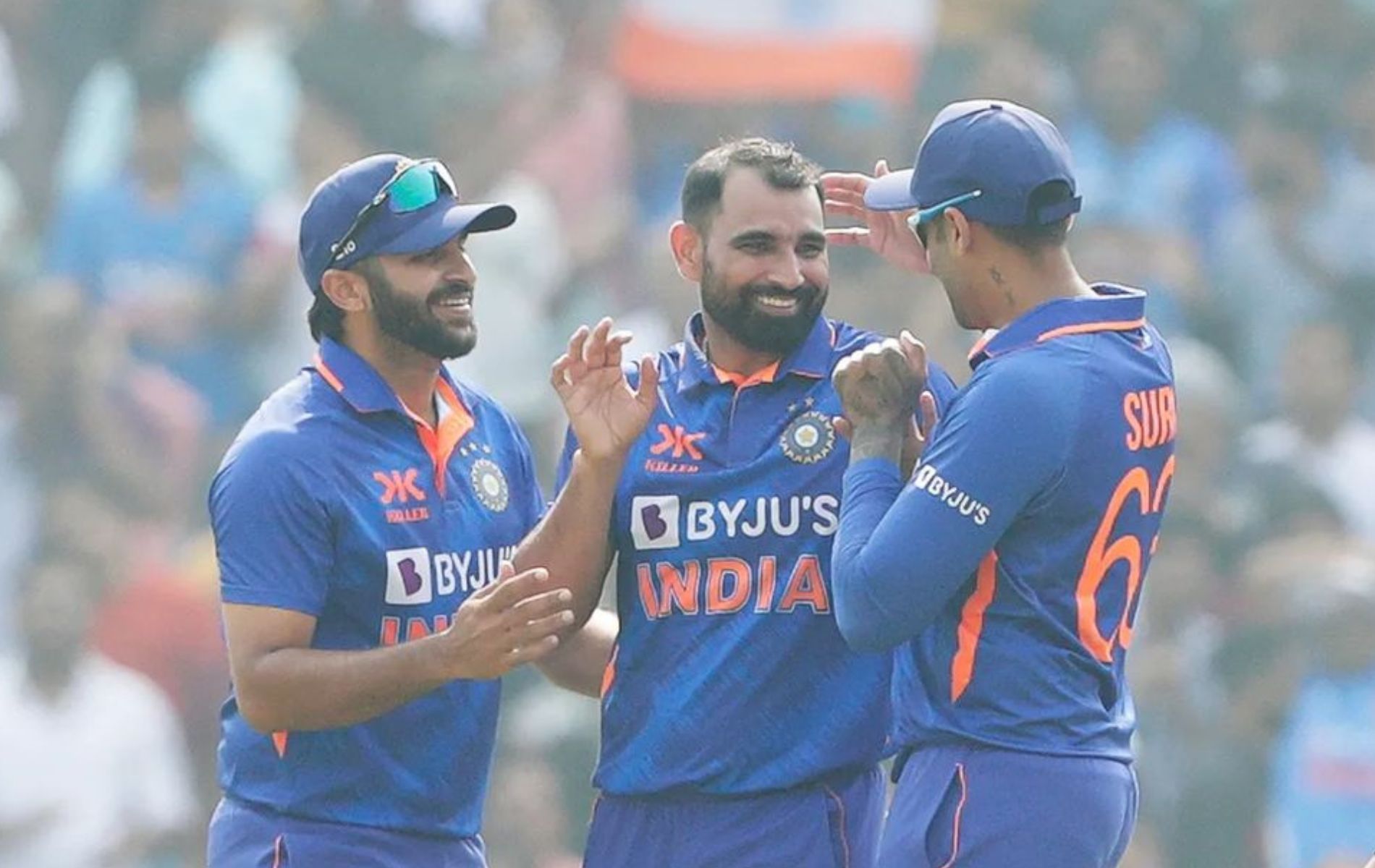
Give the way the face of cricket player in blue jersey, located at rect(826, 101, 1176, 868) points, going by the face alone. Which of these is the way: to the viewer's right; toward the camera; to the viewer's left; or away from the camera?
to the viewer's left

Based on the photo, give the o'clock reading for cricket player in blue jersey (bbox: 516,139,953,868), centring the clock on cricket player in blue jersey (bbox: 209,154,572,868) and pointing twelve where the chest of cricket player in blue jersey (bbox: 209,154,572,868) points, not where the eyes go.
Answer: cricket player in blue jersey (bbox: 516,139,953,868) is roughly at 11 o'clock from cricket player in blue jersey (bbox: 209,154,572,868).

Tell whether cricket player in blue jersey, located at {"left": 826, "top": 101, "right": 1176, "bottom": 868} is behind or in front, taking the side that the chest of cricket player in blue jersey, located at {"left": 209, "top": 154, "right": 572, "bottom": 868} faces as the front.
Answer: in front

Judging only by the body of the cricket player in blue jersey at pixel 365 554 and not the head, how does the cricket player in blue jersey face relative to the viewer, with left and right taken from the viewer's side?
facing the viewer and to the right of the viewer
